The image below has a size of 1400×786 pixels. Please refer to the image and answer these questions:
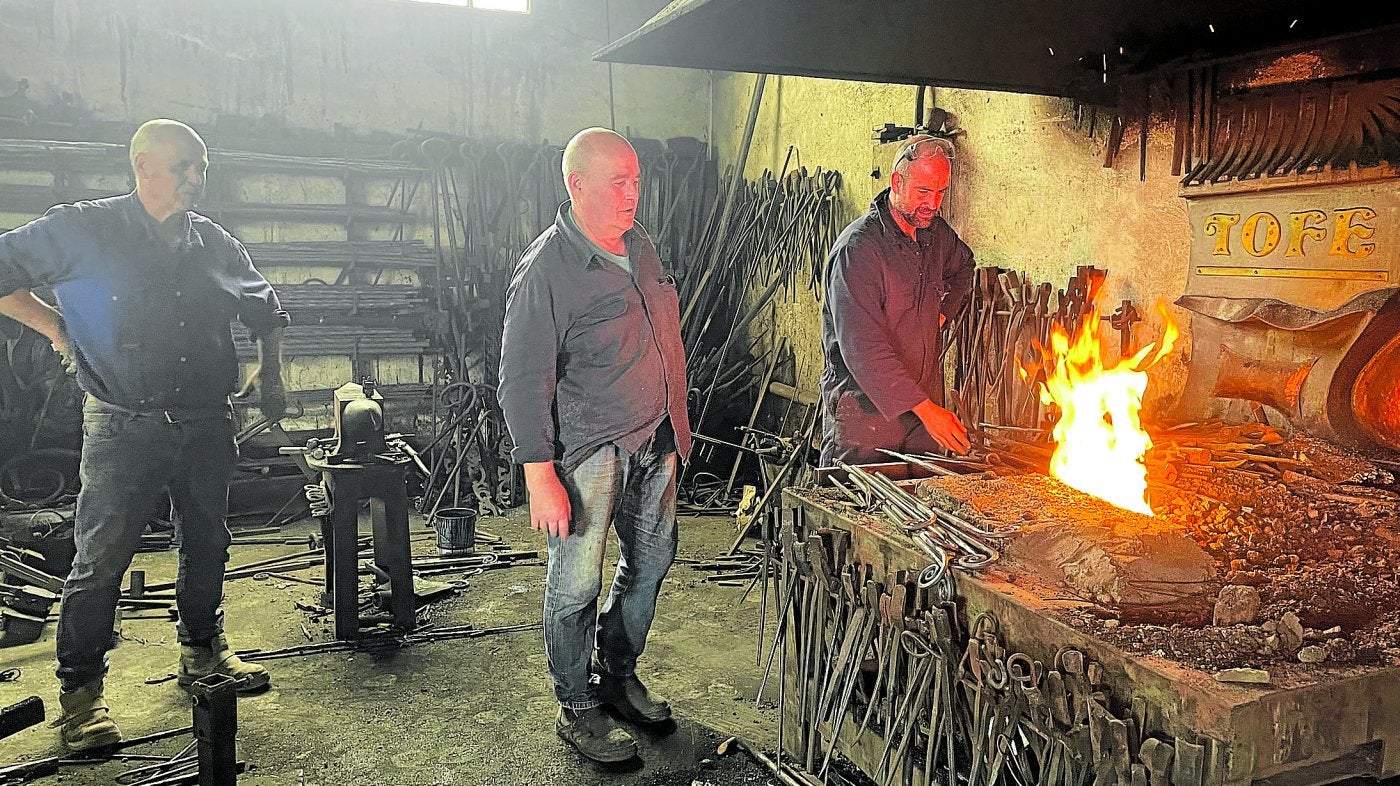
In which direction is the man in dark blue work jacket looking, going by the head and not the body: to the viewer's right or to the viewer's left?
to the viewer's right

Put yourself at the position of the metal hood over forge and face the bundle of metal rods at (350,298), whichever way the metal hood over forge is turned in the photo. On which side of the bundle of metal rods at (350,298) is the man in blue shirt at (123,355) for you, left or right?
left

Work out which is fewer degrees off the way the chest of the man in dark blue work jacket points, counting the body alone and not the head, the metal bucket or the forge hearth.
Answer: the forge hearth

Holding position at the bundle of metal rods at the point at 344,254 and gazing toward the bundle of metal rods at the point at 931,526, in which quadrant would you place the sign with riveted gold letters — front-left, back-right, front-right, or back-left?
front-left

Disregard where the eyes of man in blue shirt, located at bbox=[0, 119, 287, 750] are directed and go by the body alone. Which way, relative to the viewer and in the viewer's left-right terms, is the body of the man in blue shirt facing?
facing the viewer and to the right of the viewer

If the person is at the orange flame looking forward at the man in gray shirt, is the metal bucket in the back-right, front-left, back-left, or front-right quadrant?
front-right

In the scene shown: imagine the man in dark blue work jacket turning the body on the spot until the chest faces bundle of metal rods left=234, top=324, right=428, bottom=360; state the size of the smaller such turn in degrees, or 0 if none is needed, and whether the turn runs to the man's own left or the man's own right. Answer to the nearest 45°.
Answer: approximately 180°

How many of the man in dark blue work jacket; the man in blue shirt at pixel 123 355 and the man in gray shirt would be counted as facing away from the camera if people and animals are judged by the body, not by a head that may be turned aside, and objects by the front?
0

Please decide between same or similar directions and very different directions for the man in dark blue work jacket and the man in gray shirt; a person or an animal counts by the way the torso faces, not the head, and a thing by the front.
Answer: same or similar directions

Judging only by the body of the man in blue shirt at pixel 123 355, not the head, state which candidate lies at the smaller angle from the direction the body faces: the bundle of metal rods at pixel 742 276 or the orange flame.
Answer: the orange flame

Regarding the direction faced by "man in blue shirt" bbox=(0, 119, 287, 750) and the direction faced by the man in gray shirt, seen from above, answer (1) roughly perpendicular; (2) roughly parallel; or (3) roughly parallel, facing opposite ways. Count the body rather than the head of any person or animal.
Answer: roughly parallel

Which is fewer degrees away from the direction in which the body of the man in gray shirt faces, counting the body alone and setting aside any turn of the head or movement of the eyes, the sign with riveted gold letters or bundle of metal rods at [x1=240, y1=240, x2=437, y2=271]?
the sign with riveted gold letters

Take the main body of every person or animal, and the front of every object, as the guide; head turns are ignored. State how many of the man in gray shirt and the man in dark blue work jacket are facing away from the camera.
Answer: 0

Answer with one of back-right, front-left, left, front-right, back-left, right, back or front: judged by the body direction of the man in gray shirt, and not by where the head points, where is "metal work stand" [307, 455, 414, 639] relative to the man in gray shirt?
back
